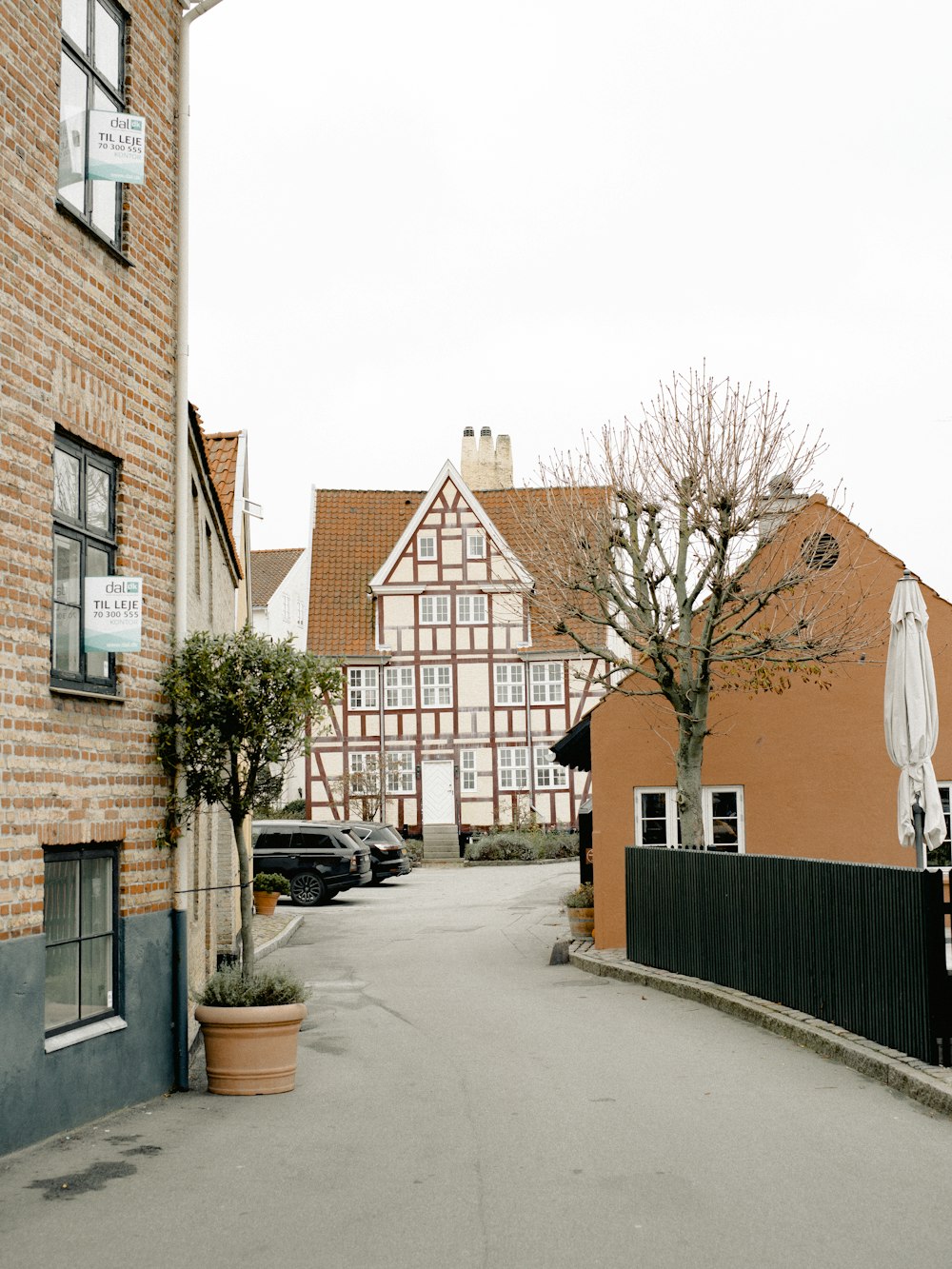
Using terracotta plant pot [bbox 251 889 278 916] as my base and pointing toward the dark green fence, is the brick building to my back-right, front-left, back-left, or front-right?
front-right

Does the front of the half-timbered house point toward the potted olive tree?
yes

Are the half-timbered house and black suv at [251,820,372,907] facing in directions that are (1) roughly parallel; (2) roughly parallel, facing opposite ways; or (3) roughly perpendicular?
roughly perpendicular

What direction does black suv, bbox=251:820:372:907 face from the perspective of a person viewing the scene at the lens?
facing to the left of the viewer

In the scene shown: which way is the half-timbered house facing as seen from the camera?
toward the camera

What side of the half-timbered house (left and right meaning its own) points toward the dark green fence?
front

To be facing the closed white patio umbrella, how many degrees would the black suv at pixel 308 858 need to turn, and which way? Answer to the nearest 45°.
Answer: approximately 90° to its left

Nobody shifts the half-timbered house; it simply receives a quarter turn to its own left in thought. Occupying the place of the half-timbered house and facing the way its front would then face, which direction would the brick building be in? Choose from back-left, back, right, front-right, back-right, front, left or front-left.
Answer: right

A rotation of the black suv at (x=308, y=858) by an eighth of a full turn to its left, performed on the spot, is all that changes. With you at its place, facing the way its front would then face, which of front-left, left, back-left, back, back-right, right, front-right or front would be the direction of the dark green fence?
front-left
